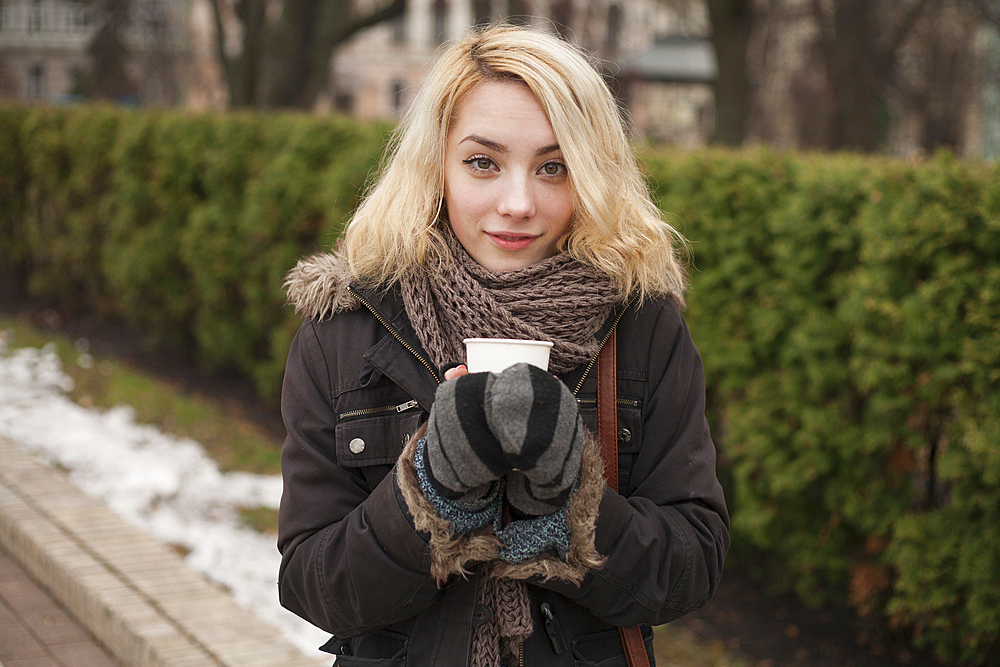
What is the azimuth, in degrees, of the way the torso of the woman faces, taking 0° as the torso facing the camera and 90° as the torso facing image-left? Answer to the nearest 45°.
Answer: approximately 0°

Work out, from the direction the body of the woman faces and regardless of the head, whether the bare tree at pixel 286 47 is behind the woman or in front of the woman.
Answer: behind

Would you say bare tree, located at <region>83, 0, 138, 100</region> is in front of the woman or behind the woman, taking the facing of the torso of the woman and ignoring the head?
behind

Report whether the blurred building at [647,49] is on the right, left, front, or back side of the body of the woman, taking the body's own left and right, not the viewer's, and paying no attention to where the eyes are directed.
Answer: back
